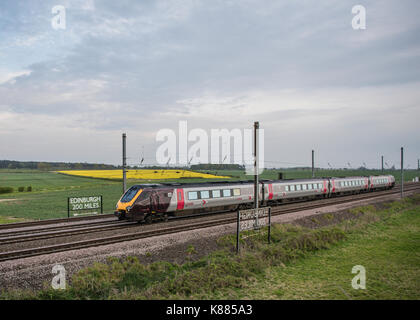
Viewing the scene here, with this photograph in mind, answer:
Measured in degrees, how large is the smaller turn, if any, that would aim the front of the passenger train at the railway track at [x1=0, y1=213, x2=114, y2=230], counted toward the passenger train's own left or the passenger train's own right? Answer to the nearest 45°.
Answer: approximately 45° to the passenger train's own right

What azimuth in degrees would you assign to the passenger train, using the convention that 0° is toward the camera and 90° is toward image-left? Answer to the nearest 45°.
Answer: approximately 45°
